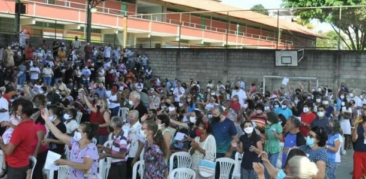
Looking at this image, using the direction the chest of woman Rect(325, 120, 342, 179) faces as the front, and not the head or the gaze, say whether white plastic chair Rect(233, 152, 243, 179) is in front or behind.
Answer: in front

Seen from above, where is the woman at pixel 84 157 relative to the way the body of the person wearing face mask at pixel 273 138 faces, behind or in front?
in front

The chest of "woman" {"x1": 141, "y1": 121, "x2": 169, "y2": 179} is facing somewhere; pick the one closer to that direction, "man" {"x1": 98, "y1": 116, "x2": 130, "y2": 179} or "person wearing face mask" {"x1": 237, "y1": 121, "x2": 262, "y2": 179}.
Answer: the man

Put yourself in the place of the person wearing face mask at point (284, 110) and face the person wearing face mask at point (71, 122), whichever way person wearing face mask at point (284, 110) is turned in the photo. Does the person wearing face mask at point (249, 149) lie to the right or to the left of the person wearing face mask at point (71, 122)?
left

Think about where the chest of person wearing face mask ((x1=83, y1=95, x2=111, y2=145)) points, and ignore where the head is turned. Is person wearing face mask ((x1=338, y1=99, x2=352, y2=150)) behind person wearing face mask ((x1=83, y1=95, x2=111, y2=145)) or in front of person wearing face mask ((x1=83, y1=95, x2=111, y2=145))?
behind

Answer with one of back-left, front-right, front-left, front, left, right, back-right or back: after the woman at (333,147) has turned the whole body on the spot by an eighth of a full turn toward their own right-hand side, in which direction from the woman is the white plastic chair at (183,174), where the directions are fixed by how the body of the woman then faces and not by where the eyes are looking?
left
